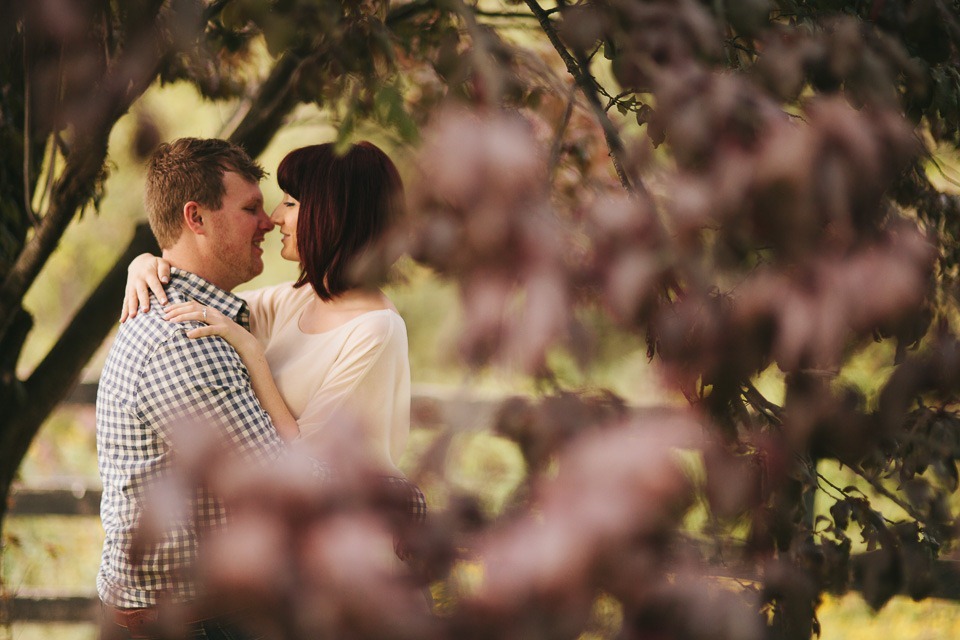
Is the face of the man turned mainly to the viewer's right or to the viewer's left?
to the viewer's right

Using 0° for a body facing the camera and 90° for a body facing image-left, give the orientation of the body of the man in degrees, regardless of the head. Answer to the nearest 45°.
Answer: approximately 270°
